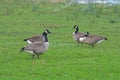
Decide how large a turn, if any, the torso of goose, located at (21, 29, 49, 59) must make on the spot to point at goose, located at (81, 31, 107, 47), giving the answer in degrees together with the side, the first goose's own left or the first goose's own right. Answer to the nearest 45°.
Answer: approximately 45° to the first goose's own left

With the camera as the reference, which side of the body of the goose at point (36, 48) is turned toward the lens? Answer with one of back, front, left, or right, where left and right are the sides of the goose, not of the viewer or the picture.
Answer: right
